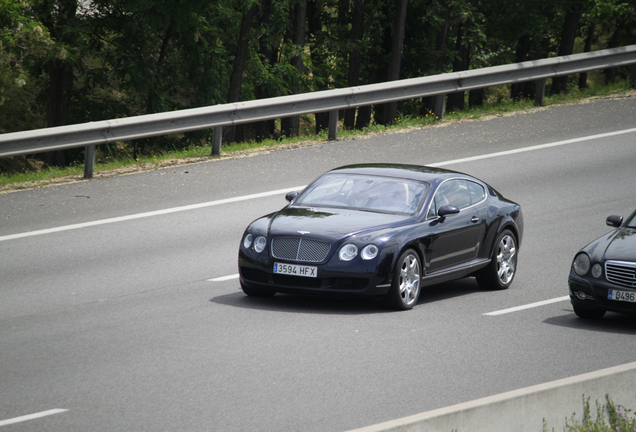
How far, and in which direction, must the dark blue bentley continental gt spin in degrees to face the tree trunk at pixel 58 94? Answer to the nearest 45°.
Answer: approximately 90° to its right

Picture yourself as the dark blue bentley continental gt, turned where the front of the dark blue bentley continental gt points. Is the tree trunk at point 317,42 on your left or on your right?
on your right

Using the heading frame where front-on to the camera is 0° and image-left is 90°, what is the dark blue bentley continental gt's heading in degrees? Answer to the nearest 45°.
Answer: approximately 45°

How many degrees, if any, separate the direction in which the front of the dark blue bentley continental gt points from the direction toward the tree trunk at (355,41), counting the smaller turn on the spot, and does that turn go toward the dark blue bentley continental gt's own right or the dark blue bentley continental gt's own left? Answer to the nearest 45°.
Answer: approximately 135° to the dark blue bentley continental gt's own right

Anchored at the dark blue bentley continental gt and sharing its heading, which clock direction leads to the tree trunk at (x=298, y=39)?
The tree trunk is roughly at 4 o'clock from the dark blue bentley continental gt.

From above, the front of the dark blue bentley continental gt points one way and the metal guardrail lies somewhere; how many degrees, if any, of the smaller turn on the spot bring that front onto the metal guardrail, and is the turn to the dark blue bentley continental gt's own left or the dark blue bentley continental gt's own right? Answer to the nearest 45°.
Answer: approximately 135° to the dark blue bentley continental gt's own right

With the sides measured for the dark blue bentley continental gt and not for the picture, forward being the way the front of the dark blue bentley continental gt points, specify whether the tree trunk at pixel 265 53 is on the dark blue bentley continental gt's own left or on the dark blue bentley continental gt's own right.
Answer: on the dark blue bentley continental gt's own right
